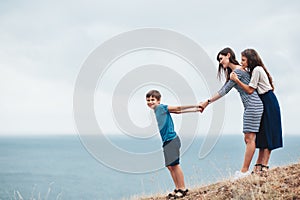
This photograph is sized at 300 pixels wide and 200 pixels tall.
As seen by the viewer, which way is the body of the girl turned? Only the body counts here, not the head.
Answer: to the viewer's left

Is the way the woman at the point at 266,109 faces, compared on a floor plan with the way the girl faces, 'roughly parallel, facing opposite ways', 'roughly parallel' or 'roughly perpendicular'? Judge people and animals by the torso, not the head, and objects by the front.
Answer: roughly parallel

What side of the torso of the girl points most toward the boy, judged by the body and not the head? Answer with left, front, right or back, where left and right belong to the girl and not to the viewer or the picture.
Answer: front

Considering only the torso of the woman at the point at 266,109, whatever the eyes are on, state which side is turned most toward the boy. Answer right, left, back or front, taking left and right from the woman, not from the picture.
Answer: front

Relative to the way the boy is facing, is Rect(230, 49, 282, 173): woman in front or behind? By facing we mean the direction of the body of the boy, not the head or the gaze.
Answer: behind

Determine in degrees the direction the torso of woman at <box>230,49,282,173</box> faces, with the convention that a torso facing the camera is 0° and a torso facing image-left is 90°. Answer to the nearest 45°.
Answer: approximately 90°
